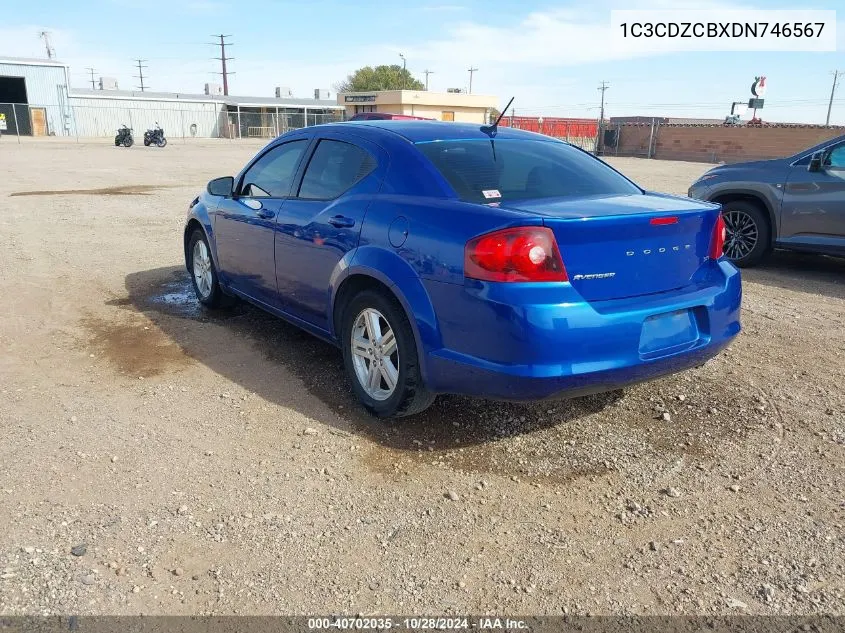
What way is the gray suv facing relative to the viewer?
to the viewer's left

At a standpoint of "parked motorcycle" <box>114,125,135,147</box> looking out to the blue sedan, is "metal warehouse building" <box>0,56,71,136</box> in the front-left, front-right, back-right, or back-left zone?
back-right

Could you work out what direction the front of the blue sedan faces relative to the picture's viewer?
facing away from the viewer and to the left of the viewer

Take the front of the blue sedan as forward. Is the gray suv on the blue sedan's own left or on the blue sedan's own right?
on the blue sedan's own right

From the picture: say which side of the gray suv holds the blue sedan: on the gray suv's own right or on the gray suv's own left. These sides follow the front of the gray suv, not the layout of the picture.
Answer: on the gray suv's own left
